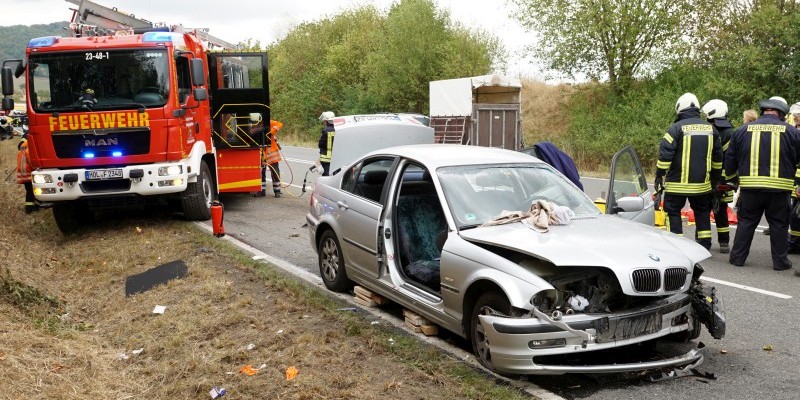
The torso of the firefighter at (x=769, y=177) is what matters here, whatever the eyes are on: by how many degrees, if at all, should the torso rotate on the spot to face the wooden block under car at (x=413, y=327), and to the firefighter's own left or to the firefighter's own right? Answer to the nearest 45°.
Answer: approximately 135° to the firefighter's own left

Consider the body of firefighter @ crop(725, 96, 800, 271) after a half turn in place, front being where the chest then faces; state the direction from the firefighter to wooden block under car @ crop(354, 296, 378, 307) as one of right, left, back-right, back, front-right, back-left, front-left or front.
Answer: front-right

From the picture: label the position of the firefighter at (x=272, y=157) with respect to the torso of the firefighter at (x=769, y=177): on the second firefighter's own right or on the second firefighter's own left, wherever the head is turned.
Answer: on the second firefighter's own left

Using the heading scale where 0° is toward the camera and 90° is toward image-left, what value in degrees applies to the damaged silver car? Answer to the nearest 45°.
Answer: approximately 315°

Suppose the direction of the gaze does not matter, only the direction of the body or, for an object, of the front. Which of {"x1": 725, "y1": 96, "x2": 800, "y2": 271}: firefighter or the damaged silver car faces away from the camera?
the firefighter

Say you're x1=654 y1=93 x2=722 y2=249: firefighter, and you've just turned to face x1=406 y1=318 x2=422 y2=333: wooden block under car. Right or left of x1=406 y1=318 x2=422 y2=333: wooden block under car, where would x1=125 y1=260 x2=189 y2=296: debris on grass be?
right

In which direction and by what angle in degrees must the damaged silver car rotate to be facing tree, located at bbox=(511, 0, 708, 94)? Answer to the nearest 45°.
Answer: approximately 135° to its left

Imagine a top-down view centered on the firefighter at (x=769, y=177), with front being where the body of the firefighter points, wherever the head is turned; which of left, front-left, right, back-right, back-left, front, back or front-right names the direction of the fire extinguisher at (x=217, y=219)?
left

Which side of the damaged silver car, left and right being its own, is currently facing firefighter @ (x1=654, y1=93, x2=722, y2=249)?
left

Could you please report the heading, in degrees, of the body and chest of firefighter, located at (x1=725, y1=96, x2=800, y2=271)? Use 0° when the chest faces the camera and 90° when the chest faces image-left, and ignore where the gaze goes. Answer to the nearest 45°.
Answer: approximately 180°

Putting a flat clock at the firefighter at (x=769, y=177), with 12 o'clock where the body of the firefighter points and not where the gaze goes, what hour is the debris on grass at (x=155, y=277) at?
The debris on grass is roughly at 8 o'clock from the firefighter.

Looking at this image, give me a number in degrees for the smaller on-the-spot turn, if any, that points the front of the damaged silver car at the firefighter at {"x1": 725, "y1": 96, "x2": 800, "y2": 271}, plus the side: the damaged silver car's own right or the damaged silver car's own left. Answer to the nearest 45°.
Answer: approximately 90° to the damaged silver car's own left

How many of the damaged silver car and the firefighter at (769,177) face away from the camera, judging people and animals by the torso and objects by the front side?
1

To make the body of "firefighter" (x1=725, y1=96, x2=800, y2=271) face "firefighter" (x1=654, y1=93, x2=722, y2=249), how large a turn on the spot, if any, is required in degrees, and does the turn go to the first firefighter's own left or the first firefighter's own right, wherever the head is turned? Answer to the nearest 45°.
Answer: approximately 90° to the first firefighter's own left

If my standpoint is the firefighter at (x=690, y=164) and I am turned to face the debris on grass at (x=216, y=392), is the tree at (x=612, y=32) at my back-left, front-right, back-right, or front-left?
back-right

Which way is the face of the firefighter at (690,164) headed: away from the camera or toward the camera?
away from the camera

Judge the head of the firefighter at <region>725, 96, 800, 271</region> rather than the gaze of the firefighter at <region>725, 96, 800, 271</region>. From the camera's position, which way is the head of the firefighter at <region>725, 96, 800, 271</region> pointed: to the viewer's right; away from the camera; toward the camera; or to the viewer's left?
away from the camera
